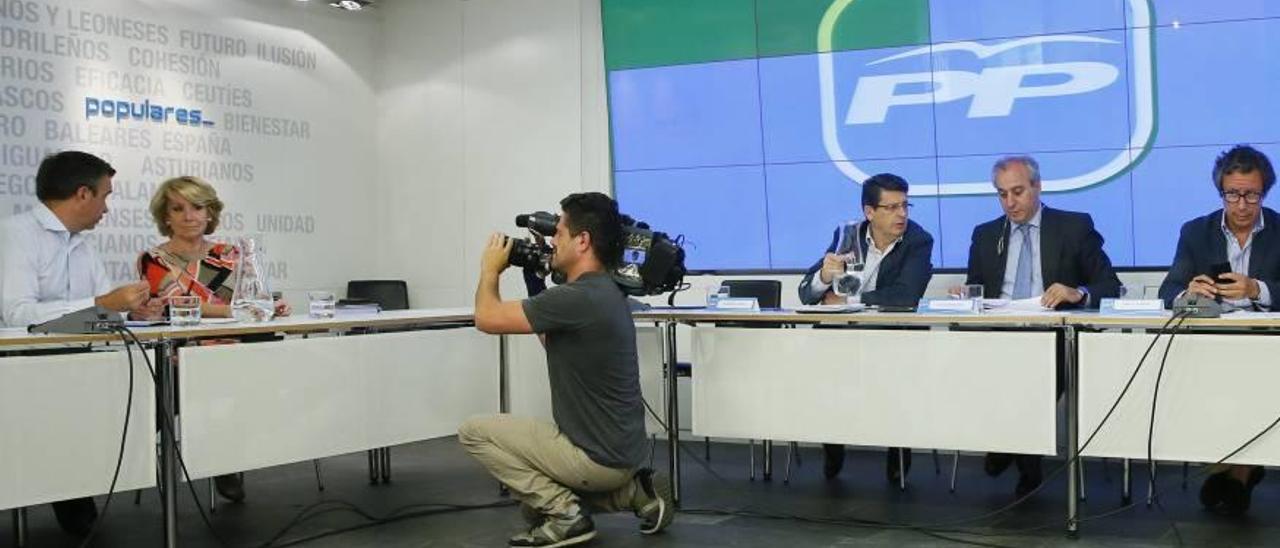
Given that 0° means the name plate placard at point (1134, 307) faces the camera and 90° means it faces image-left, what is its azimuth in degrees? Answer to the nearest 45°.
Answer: approximately 0°

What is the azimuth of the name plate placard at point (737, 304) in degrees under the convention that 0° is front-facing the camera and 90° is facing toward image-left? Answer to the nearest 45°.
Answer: approximately 0°

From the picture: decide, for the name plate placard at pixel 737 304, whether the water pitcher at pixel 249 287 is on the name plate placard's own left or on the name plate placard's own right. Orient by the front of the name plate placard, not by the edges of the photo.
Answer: on the name plate placard's own right

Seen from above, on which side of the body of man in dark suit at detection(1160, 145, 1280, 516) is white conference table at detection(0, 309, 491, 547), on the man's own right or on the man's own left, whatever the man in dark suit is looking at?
on the man's own right

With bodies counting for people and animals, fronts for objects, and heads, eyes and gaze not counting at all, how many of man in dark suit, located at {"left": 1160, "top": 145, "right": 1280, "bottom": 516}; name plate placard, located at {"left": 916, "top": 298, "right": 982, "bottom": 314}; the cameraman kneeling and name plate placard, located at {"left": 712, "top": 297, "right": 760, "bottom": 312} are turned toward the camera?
3

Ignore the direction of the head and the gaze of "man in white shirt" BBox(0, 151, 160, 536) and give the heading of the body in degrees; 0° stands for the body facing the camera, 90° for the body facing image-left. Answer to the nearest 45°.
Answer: approximately 270°

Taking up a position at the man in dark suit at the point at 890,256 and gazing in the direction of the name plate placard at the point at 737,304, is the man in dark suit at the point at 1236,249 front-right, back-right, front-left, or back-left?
back-left
